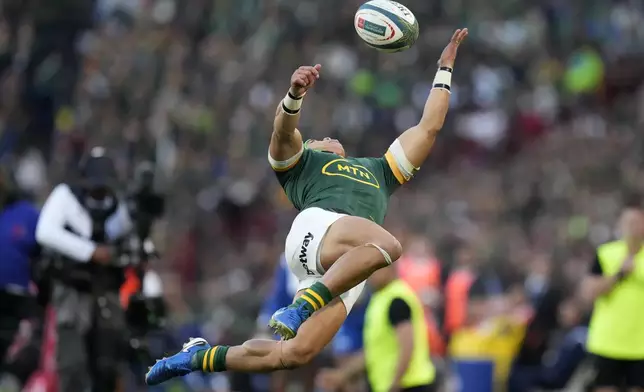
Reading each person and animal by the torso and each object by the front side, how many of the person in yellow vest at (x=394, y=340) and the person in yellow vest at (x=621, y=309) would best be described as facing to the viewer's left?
1

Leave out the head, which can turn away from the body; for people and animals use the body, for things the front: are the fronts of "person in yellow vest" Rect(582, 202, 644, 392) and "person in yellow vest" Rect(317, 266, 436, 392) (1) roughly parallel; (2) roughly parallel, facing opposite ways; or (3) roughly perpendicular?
roughly perpendicular

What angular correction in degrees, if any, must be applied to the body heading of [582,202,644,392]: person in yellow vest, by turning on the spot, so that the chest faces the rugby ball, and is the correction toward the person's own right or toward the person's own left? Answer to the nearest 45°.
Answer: approximately 45° to the person's own right

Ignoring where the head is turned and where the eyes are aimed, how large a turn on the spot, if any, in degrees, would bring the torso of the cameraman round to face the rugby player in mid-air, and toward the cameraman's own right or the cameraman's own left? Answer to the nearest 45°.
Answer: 0° — they already face them

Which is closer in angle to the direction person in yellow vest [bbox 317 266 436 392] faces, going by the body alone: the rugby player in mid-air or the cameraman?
the cameraman

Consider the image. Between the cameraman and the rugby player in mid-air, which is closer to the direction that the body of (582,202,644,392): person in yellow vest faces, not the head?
the rugby player in mid-air
